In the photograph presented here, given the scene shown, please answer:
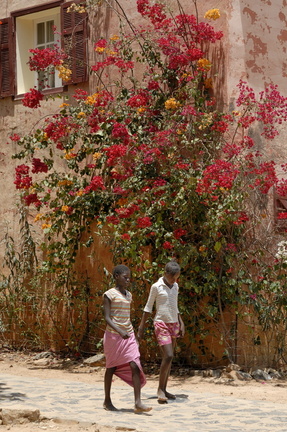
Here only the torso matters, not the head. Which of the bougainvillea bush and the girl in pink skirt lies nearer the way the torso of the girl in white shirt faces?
the girl in pink skirt

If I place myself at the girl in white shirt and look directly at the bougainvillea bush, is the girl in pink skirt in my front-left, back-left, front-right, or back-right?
back-left

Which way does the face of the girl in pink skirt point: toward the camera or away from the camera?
toward the camera

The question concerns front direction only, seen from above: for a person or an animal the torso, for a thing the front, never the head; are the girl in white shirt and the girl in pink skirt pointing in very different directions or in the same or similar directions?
same or similar directions

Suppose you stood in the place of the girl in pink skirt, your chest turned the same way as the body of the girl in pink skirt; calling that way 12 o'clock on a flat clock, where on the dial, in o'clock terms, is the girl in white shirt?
The girl in white shirt is roughly at 9 o'clock from the girl in pink skirt.

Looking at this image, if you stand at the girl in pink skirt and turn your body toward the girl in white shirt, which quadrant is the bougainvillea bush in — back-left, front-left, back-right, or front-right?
front-left

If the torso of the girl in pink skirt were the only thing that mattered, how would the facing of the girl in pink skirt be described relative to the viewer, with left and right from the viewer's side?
facing the viewer and to the right of the viewer

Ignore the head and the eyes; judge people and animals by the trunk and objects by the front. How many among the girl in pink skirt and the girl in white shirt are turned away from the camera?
0

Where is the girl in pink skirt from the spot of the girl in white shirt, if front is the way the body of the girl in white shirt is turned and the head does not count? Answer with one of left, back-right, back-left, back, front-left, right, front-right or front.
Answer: right

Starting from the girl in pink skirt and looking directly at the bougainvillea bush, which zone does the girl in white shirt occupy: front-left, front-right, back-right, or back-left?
front-right
